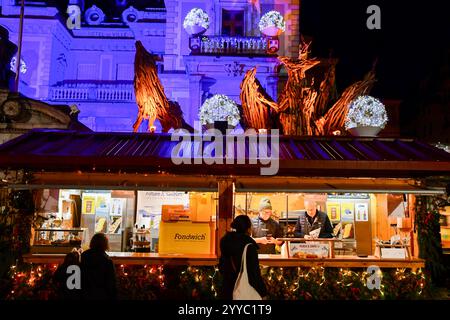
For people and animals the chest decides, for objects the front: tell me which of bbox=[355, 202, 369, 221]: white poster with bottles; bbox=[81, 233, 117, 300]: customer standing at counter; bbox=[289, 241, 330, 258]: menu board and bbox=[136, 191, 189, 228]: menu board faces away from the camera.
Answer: the customer standing at counter

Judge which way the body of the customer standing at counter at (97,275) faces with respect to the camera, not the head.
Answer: away from the camera

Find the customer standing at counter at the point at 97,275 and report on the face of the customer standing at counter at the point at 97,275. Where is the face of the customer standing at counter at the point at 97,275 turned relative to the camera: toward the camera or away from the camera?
away from the camera

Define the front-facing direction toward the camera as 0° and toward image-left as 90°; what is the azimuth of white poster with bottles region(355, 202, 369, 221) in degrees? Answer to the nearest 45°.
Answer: approximately 0°

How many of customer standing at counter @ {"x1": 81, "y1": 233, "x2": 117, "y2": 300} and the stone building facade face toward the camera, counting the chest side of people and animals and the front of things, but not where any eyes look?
1

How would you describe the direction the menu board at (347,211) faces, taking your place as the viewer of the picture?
facing the viewer

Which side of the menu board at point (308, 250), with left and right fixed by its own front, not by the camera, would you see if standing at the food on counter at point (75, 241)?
right

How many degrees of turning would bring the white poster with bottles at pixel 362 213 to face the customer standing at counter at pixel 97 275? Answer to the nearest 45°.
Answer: approximately 45° to its right

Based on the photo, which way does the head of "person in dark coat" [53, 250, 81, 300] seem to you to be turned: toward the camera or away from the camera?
away from the camera

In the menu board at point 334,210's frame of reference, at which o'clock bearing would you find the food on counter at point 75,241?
The food on counter is roughly at 2 o'clock from the menu board.

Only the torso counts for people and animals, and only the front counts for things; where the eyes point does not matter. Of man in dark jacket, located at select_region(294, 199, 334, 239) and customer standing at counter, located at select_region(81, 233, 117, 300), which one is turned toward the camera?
the man in dark jacket

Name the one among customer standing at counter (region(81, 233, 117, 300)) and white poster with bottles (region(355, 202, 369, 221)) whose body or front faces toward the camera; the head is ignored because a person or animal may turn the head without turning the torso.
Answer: the white poster with bottles

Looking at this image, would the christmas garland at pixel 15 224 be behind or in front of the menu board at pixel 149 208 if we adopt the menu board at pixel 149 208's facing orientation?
in front

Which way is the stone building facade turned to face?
toward the camera

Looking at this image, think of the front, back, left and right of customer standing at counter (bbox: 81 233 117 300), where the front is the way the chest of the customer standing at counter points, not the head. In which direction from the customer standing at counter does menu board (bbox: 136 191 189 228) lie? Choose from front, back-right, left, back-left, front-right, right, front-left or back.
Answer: front

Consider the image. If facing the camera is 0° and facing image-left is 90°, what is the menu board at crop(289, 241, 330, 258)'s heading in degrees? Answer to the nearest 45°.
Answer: approximately 0°
